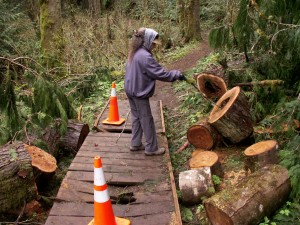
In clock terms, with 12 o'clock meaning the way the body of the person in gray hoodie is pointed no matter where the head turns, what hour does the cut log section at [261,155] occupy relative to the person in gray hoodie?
The cut log section is roughly at 1 o'clock from the person in gray hoodie.

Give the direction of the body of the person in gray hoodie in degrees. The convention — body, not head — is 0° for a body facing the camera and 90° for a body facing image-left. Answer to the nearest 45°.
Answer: approximately 270°

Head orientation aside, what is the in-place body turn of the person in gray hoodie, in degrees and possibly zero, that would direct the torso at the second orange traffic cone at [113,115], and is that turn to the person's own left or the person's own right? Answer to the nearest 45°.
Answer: approximately 90° to the person's own left

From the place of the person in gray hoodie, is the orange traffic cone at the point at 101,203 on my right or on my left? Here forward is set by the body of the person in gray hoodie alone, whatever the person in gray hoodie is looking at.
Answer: on my right

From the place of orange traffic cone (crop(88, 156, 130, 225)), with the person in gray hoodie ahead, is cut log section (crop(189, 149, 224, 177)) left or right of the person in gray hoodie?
right

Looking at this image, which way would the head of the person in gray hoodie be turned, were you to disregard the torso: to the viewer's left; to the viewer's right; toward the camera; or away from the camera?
to the viewer's right

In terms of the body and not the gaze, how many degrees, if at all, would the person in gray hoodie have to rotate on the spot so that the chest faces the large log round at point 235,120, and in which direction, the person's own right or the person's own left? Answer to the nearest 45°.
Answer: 0° — they already face it

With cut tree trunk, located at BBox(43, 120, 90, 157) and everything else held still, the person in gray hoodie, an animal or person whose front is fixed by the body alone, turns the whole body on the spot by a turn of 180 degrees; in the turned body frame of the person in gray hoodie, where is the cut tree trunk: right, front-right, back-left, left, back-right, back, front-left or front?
front-right

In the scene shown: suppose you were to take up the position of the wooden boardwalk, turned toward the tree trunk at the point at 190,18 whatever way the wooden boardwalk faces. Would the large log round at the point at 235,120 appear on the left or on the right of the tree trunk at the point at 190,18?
right

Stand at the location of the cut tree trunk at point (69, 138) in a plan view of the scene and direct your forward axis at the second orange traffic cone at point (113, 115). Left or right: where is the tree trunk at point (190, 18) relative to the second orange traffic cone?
left

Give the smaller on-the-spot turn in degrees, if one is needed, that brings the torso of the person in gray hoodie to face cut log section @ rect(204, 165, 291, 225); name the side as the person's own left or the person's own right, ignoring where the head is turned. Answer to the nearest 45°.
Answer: approximately 45° to the person's own right

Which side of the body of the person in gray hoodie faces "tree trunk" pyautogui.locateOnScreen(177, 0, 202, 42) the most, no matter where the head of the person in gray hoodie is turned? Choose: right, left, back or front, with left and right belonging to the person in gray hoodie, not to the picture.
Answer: left
